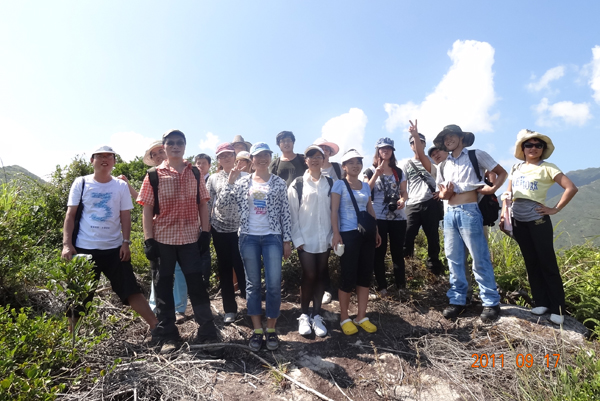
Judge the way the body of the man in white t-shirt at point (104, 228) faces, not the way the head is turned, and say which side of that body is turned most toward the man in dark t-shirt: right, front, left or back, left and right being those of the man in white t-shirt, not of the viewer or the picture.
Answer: left

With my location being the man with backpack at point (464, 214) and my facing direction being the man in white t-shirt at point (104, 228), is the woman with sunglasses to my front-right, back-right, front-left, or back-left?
back-left

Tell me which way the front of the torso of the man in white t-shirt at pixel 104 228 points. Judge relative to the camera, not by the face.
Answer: toward the camera

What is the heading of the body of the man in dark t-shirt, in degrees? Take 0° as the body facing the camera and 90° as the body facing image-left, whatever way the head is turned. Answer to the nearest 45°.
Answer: approximately 0°

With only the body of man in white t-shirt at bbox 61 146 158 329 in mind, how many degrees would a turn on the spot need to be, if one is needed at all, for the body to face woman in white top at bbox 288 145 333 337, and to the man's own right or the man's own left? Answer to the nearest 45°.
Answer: approximately 90° to the man's own left

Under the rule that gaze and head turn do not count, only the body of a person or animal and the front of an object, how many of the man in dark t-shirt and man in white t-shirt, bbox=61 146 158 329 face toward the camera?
2
